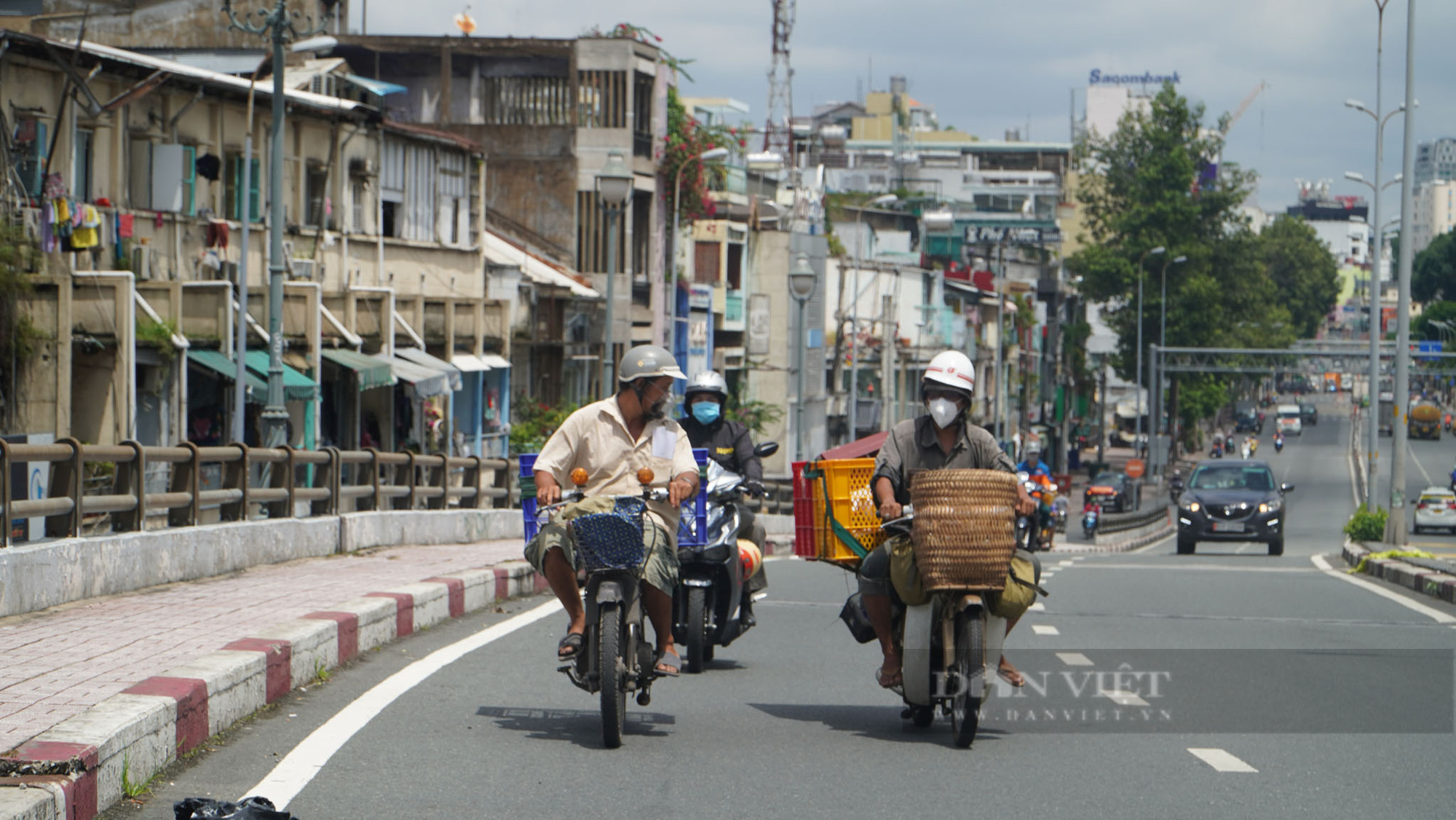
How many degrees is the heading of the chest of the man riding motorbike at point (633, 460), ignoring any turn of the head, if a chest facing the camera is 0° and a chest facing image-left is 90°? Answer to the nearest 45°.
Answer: approximately 0°

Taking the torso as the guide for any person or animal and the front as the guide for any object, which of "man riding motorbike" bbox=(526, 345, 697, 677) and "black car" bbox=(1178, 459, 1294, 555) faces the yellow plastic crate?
the black car

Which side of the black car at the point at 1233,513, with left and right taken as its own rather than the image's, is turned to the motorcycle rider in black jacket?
front

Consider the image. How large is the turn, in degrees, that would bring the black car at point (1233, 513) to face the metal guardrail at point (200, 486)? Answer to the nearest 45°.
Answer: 0° — it already faces it

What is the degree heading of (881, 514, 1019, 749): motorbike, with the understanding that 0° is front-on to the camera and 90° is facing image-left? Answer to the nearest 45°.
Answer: approximately 0°

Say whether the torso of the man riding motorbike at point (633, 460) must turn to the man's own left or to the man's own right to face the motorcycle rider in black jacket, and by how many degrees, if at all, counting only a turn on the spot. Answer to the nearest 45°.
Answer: approximately 180°
